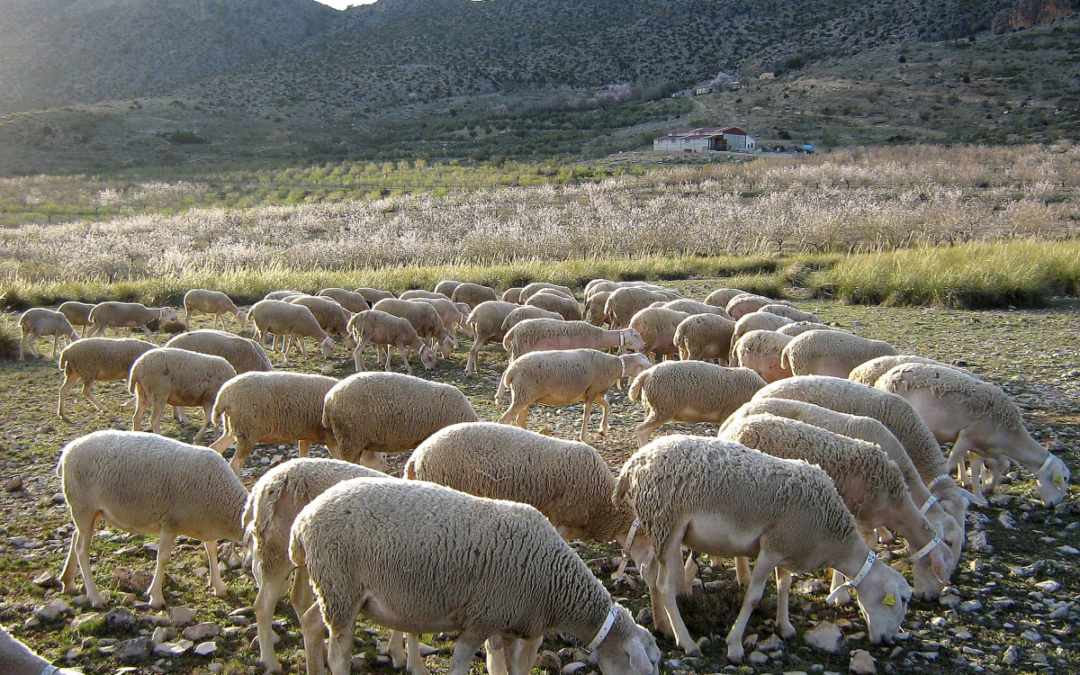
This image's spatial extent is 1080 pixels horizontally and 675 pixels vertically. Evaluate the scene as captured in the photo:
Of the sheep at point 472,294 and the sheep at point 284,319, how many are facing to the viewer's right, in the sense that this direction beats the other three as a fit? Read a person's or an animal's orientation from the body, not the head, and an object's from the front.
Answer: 2

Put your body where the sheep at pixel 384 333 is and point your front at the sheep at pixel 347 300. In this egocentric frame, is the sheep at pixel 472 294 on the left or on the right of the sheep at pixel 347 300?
right

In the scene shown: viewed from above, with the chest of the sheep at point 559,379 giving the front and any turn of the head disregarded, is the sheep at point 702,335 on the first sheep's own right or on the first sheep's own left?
on the first sheep's own left

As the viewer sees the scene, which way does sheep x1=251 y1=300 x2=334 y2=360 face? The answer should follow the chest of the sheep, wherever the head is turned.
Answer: to the viewer's right

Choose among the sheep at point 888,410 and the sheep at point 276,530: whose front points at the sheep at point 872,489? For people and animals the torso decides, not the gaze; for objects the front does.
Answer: the sheep at point 276,530

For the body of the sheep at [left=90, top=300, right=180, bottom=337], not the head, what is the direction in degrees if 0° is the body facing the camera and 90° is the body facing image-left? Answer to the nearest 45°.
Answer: approximately 270°

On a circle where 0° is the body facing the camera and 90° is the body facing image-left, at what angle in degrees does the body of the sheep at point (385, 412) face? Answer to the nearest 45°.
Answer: approximately 270°
